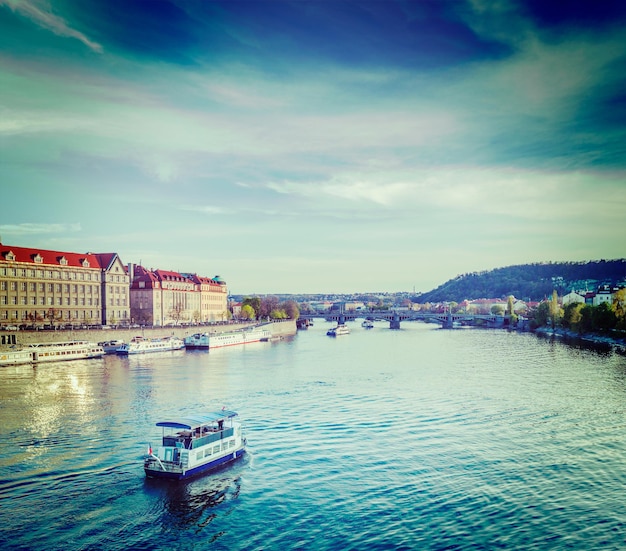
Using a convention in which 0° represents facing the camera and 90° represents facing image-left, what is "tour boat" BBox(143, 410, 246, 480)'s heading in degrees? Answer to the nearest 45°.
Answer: approximately 225°
